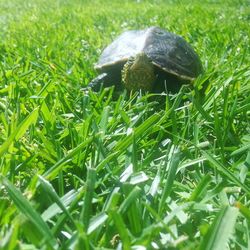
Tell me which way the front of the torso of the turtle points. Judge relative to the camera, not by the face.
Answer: toward the camera
